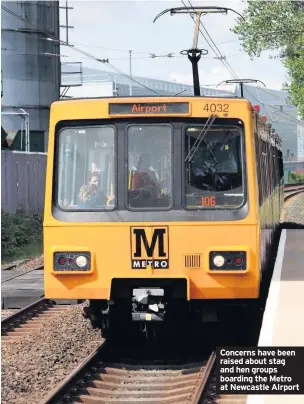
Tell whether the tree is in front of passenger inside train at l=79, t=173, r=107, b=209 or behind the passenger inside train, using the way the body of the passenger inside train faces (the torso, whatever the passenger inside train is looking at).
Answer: behind

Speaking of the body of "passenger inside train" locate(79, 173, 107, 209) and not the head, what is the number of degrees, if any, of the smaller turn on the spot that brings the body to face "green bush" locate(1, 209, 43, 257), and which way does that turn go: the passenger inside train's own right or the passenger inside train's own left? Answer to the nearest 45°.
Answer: approximately 180°

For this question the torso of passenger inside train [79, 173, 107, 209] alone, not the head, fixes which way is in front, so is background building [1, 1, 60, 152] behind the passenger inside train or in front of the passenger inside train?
behind

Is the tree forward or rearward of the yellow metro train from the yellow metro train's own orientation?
rearward

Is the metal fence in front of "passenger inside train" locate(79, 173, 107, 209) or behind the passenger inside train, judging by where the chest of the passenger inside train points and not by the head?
behind

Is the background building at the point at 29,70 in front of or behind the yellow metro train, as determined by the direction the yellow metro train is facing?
behind

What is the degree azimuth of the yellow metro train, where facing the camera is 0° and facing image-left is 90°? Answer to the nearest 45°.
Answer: approximately 0°
